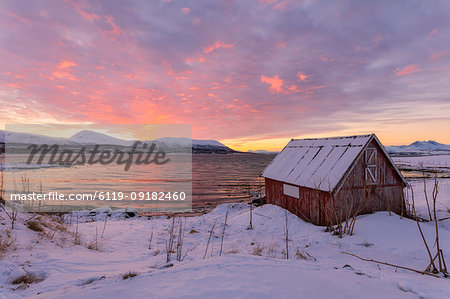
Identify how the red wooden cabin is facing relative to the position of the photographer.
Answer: facing the viewer and to the right of the viewer
